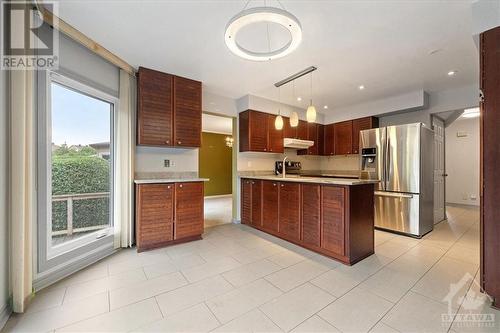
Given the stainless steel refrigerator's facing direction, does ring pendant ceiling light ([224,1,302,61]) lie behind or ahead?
ahead

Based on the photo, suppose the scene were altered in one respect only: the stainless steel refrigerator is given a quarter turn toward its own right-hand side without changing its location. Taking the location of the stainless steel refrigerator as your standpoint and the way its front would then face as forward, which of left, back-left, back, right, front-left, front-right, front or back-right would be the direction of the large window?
left

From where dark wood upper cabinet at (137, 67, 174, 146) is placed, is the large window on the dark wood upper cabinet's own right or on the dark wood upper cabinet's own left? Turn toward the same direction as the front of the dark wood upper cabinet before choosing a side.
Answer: on the dark wood upper cabinet's own right

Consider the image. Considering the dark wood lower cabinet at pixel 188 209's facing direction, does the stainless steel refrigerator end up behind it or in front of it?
in front

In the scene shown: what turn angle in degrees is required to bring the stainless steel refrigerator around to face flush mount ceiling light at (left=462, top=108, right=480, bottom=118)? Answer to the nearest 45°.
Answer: approximately 180°

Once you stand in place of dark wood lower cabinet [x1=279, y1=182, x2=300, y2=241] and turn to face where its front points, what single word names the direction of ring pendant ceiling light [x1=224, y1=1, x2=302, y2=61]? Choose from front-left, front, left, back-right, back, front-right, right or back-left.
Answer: front-left

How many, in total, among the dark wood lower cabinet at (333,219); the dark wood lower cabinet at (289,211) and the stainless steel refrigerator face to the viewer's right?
0

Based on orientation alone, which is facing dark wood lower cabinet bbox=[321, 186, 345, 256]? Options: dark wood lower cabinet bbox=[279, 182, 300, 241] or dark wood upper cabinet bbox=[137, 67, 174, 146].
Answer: the dark wood upper cabinet

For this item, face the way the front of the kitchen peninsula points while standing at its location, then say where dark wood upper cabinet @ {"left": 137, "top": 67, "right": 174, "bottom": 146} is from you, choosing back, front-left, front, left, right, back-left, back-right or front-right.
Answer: front-right

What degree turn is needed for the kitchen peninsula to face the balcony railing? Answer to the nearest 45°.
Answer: approximately 45° to its right

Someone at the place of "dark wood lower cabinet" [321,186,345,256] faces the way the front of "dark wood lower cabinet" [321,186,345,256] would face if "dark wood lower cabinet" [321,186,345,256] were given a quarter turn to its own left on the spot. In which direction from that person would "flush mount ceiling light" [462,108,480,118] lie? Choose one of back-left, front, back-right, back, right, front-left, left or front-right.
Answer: left

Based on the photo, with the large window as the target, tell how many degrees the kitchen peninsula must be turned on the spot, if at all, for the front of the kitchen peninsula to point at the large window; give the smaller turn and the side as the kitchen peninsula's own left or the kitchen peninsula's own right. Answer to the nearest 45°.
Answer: approximately 45° to the kitchen peninsula's own right

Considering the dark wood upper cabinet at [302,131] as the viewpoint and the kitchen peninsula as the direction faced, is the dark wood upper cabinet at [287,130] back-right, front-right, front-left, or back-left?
front-right

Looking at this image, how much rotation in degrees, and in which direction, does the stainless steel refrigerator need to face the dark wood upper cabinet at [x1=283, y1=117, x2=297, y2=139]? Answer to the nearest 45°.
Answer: approximately 45° to its right
